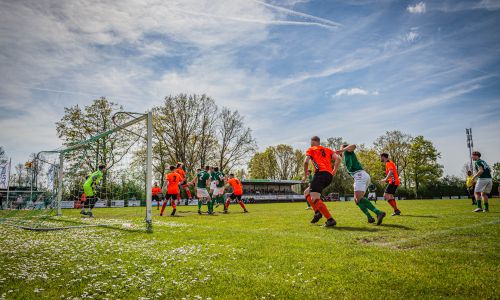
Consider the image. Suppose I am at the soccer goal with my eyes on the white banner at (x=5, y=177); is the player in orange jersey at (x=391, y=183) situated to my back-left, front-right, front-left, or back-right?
back-right

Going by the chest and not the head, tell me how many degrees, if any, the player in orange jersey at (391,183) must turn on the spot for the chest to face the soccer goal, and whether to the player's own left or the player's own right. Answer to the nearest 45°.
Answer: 0° — they already face it

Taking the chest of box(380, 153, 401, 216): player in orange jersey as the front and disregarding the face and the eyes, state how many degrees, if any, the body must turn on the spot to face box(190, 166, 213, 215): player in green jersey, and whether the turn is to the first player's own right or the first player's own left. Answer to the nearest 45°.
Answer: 0° — they already face them

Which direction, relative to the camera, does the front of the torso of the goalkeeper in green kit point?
to the viewer's right

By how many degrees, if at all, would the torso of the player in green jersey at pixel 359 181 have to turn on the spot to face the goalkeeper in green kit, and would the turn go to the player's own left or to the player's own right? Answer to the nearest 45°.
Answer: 0° — they already face them

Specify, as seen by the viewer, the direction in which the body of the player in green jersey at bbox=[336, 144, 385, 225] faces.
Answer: to the viewer's left

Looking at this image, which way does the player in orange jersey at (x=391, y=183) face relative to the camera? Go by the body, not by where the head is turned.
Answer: to the viewer's left

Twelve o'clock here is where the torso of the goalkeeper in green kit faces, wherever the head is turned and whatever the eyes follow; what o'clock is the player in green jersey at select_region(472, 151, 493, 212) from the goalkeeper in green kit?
The player in green jersey is roughly at 1 o'clock from the goalkeeper in green kit.
